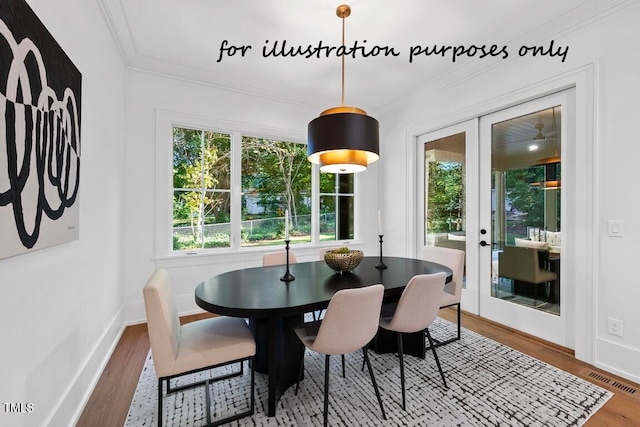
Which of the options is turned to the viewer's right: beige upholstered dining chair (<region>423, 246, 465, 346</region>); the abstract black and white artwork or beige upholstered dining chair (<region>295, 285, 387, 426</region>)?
the abstract black and white artwork

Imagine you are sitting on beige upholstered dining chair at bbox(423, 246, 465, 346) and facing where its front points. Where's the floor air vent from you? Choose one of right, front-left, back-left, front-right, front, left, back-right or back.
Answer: back-left

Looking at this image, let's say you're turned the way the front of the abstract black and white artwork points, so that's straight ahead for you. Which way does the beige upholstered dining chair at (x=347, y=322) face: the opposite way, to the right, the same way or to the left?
to the left

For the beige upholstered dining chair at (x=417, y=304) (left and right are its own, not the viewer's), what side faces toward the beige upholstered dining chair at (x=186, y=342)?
left

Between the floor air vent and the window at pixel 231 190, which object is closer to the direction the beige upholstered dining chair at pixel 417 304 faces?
the window

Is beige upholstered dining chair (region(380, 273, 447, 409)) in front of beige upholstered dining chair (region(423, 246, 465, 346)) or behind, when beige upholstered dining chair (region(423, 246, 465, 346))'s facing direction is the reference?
in front

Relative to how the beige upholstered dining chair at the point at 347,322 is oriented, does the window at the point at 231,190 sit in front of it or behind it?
in front

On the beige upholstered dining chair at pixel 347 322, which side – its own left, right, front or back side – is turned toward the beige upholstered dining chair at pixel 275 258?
front

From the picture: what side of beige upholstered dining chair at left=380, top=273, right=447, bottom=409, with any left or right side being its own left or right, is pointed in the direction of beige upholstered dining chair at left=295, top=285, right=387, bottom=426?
left

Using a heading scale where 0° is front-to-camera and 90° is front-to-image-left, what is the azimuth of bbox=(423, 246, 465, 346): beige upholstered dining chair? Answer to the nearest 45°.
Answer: approximately 45°

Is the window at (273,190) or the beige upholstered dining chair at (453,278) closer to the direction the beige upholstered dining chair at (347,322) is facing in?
the window

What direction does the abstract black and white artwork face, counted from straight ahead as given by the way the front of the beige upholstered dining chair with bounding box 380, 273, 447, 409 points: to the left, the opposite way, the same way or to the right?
to the right

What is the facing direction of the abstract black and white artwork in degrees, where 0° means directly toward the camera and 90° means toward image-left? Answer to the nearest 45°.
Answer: approximately 270°

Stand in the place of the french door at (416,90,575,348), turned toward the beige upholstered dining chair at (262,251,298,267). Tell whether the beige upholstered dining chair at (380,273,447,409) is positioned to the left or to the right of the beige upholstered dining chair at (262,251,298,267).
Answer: left

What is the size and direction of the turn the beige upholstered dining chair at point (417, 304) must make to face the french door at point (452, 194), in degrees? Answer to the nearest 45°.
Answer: approximately 45° to its right
